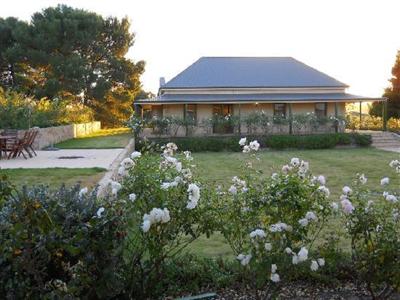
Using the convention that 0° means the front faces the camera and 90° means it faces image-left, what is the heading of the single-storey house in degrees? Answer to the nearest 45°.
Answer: approximately 0°

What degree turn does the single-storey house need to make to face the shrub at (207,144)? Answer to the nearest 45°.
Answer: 0° — it already faces it

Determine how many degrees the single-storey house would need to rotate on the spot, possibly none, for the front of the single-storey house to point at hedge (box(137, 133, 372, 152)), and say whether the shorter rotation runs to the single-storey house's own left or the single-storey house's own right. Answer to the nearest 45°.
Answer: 0° — it already faces it

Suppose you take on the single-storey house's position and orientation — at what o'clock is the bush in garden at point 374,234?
The bush in garden is roughly at 12 o'clock from the single-storey house.

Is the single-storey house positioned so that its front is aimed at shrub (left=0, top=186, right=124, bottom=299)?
yes

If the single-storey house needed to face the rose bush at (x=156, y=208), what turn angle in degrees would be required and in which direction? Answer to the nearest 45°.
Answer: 0° — it already faces it

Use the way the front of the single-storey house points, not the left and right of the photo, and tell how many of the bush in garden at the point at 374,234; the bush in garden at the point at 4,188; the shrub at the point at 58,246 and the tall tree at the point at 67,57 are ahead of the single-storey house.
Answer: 3

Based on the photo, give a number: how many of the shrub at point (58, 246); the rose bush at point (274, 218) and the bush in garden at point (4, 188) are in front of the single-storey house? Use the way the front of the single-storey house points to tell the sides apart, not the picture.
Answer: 3

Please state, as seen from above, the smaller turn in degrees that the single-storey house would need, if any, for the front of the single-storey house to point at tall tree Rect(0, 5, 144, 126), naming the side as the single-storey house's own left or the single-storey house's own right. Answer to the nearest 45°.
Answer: approximately 135° to the single-storey house's own right

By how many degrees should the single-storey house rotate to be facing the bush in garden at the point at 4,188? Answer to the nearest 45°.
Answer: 0° — it already faces it

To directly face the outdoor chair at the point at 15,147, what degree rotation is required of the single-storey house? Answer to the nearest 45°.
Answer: approximately 45° to its right

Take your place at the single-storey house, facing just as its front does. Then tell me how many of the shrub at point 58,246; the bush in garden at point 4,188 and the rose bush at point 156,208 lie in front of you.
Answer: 3
